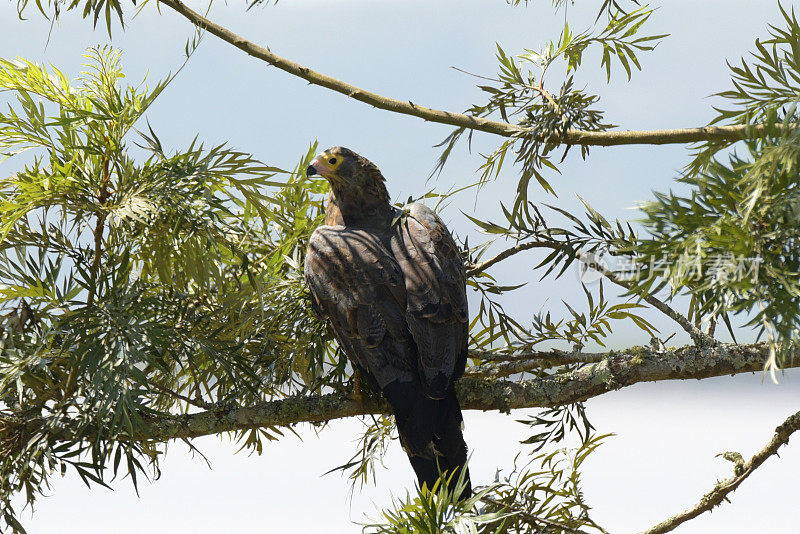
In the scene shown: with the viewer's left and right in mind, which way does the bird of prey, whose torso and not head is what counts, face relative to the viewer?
facing away from the viewer and to the left of the viewer

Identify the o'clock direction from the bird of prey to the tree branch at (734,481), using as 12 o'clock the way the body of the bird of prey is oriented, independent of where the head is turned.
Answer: The tree branch is roughly at 4 o'clock from the bird of prey.
